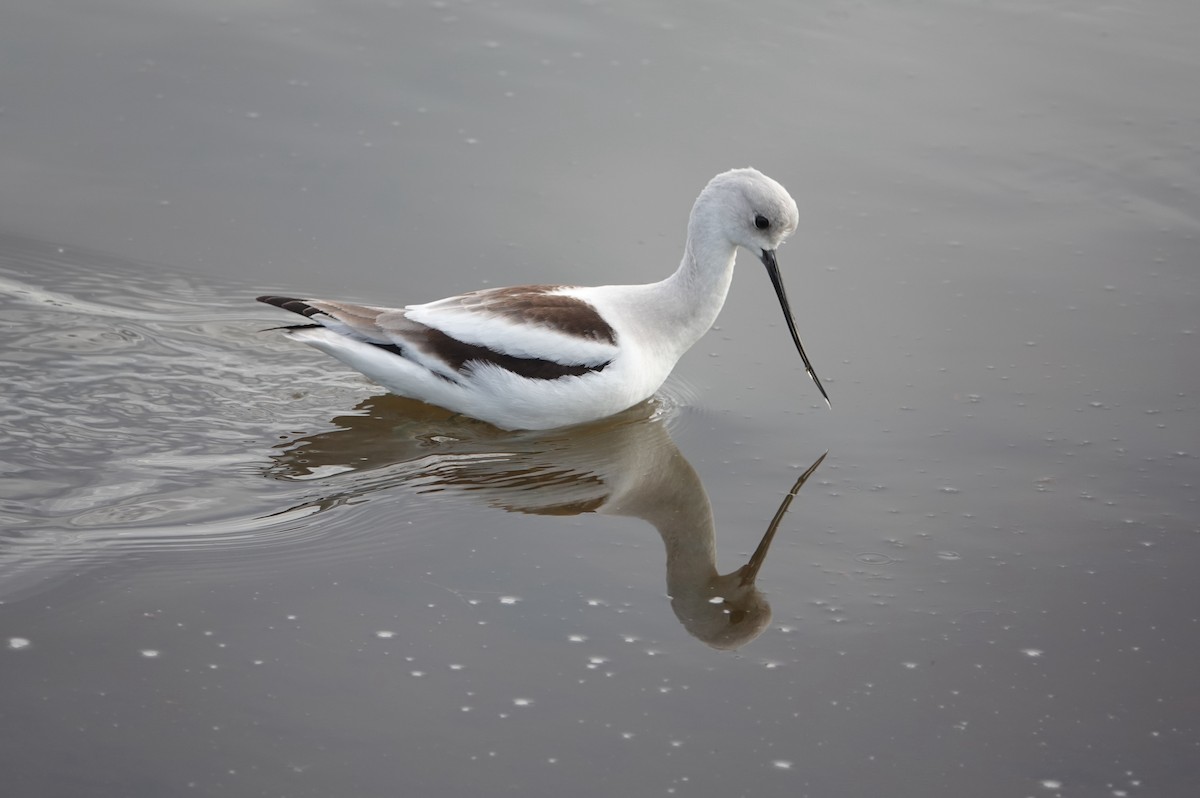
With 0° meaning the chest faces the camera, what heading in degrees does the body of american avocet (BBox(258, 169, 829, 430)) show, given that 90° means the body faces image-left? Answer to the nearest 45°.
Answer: approximately 270°
